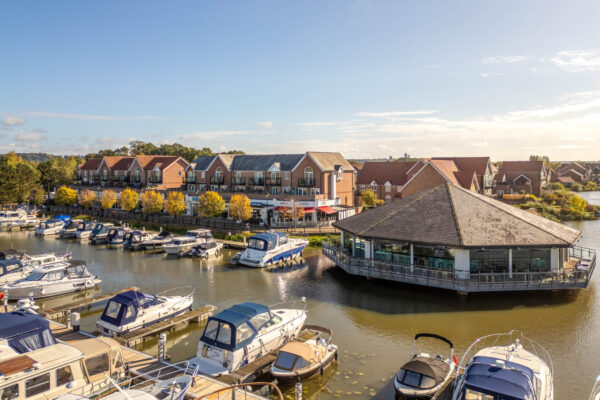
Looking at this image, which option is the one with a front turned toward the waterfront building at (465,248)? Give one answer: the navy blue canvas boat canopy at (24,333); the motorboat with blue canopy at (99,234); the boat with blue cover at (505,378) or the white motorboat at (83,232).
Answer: the boat with blue cover at (505,378)

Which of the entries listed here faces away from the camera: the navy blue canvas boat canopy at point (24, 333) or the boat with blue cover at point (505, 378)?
the boat with blue cover at point (505, 378)

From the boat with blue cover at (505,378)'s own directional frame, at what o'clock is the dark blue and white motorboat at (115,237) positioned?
The dark blue and white motorboat is roughly at 10 o'clock from the boat with blue cover.

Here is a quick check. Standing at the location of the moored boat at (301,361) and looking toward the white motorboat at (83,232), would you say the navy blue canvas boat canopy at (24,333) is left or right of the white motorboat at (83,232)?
left

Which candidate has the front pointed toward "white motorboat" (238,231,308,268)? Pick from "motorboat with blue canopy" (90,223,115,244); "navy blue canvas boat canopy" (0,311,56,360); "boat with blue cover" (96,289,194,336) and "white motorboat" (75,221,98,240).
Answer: "boat with blue cover" (96,289,194,336)

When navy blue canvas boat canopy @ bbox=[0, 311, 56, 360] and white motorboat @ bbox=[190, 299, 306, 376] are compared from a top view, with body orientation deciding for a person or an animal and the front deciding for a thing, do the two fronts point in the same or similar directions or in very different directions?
very different directions

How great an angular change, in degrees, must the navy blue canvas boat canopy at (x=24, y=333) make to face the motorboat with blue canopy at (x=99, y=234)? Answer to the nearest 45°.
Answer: approximately 135° to its right

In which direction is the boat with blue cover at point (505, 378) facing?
away from the camera

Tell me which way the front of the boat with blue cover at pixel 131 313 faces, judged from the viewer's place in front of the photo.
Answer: facing away from the viewer and to the right of the viewer

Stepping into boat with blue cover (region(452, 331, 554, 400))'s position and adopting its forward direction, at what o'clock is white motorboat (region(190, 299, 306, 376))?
The white motorboat is roughly at 9 o'clock from the boat with blue cover.
